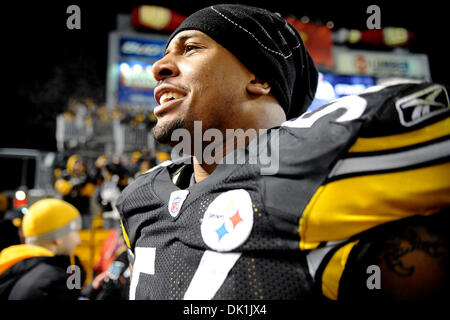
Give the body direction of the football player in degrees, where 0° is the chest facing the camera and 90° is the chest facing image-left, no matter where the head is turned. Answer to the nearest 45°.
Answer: approximately 45°

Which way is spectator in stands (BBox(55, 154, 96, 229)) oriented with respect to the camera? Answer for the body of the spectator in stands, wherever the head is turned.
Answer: toward the camera

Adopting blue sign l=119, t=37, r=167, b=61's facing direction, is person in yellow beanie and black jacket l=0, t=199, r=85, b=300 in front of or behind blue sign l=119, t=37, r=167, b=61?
in front

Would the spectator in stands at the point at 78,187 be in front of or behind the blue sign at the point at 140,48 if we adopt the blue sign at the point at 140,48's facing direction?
in front

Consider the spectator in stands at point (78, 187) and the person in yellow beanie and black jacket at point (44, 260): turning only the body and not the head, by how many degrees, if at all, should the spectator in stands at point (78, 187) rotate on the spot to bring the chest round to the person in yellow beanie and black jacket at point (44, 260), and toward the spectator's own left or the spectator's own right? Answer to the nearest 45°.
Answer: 0° — they already face them

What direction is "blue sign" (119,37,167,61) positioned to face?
toward the camera

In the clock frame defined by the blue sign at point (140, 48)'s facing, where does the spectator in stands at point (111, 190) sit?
The spectator in stands is roughly at 12 o'clock from the blue sign.

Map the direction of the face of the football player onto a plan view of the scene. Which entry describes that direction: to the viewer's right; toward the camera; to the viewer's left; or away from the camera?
to the viewer's left
